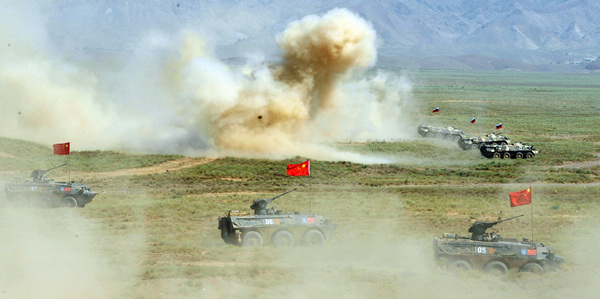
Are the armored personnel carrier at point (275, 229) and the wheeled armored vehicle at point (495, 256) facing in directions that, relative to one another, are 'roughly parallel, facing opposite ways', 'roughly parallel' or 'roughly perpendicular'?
roughly parallel

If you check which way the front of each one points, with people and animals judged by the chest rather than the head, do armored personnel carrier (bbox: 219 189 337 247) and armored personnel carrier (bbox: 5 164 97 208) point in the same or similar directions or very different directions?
same or similar directions
